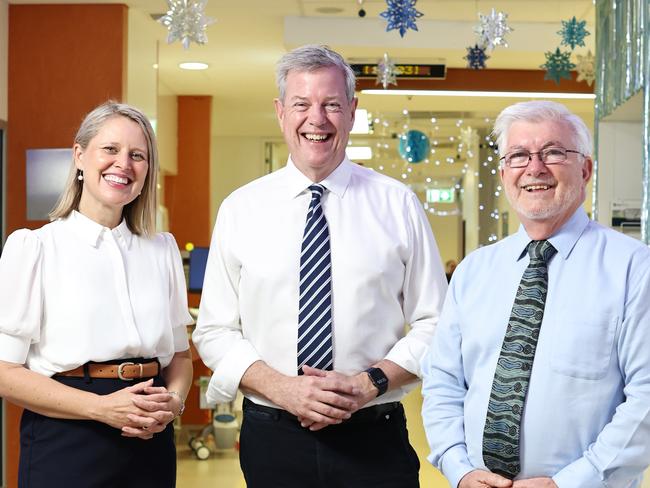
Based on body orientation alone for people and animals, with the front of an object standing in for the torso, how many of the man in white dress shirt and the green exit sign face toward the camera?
2

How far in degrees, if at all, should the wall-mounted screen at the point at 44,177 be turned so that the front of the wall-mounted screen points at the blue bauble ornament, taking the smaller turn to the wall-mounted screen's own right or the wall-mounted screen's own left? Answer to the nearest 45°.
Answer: approximately 135° to the wall-mounted screen's own left

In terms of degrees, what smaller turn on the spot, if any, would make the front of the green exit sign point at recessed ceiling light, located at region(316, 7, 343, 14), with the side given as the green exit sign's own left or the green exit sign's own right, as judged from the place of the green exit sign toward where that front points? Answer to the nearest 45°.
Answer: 0° — it already faces it

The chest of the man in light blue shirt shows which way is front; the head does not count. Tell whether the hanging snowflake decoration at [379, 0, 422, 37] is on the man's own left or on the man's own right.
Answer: on the man's own right

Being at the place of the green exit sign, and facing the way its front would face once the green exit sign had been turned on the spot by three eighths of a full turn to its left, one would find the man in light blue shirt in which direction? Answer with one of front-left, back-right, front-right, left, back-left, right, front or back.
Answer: back-right

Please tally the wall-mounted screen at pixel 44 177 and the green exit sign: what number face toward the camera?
2

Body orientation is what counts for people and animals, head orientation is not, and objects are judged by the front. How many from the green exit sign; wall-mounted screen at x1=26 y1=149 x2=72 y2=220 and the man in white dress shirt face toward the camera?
3

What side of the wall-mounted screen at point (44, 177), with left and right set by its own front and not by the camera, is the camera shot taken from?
front

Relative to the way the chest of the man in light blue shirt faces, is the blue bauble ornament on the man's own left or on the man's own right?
on the man's own right

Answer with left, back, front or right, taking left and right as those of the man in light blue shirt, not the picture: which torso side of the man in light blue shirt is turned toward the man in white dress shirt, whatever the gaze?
right

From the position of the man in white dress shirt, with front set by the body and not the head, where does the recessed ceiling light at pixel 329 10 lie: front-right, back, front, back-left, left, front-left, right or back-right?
back

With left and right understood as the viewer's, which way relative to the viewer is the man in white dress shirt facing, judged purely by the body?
facing the viewer

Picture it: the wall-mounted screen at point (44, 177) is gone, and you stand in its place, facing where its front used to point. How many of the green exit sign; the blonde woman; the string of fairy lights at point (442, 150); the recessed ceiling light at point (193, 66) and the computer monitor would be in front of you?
1

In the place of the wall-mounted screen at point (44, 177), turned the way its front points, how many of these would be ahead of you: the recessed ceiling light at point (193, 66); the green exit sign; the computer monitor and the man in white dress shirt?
1
